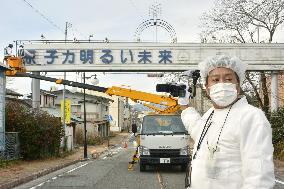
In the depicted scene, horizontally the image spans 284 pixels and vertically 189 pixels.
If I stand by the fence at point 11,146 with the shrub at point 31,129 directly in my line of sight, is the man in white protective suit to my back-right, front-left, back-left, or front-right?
back-right

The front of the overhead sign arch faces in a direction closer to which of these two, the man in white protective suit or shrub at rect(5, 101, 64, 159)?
the man in white protective suit

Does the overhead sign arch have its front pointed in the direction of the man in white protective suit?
yes

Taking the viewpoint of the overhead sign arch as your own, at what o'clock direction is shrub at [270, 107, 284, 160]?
The shrub is roughly at 9 o'clock from the overhead sign arch.

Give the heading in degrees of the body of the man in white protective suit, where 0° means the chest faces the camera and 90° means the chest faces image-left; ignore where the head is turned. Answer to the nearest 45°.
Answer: approximately 45°

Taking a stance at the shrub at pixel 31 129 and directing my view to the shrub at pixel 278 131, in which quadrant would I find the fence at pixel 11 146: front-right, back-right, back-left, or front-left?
back-right

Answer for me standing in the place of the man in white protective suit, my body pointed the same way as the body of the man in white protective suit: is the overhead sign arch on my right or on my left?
on my right

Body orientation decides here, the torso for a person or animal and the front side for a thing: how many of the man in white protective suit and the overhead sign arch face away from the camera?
0

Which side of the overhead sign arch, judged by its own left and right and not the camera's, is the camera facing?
front

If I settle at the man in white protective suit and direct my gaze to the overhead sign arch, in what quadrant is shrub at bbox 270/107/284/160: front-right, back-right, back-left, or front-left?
front-right
